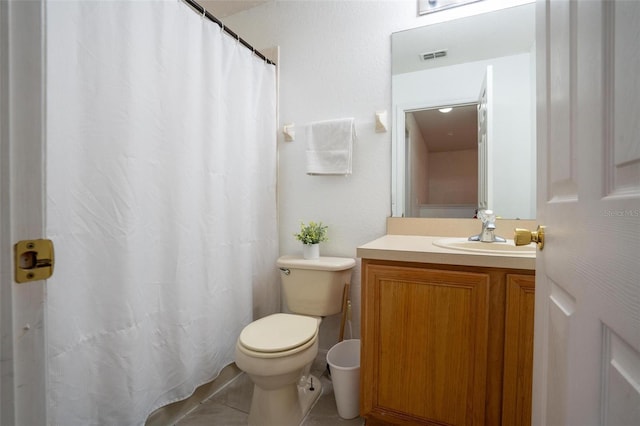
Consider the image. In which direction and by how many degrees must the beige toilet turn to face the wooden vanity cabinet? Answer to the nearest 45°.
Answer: approximately 90° to its left

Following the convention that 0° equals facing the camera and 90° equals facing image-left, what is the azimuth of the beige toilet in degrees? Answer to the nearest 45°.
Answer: approximately 45°
